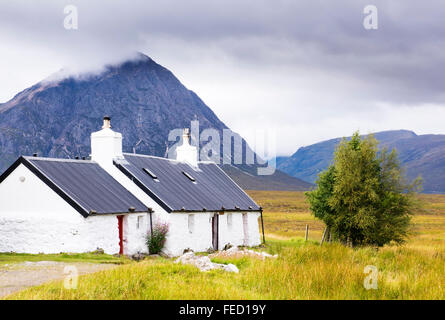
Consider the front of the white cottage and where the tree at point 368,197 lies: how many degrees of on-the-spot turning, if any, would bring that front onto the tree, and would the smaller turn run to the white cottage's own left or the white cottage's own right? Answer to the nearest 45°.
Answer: approximately 45° to the white cottage's own left

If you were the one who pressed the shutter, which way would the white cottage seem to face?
facing the viewer and to the right of the viewer
